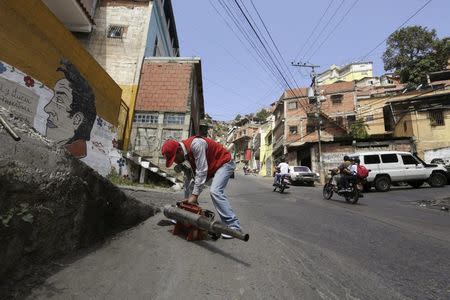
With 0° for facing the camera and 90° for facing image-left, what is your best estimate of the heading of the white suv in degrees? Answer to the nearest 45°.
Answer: approximately 270°

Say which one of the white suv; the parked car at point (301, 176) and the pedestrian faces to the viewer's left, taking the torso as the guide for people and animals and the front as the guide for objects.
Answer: the pedestrian

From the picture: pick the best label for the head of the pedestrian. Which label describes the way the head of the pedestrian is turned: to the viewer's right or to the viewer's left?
to the viewer's left

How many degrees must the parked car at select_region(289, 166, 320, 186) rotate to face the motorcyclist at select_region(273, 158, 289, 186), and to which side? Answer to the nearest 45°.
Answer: approximately 45° to its right

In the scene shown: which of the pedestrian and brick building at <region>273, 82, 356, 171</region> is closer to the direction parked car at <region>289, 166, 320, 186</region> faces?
the pedestrian

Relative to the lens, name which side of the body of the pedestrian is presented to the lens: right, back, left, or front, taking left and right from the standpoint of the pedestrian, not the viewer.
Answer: left

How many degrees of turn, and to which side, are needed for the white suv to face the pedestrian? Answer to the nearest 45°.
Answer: approximately 90° to its right
